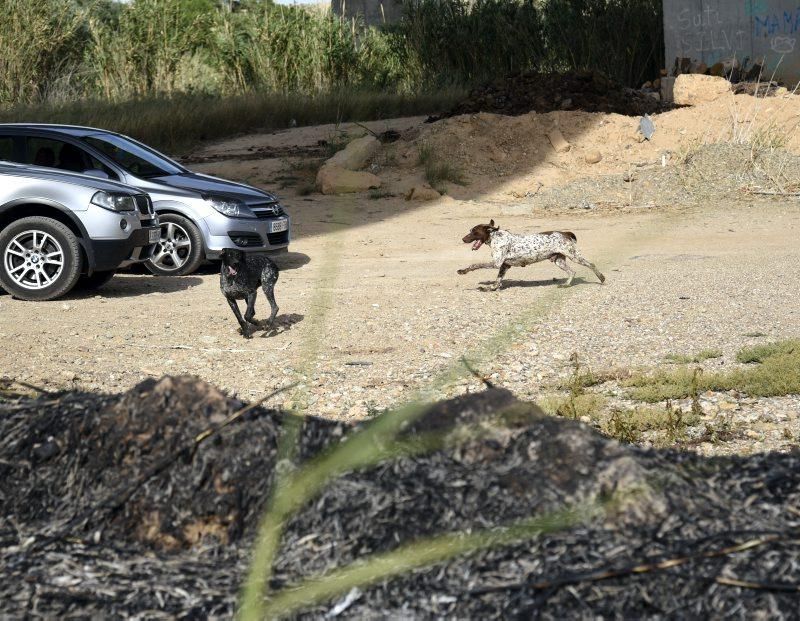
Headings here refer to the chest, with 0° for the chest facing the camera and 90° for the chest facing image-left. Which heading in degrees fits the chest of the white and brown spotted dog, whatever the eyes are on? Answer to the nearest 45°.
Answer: approximately 90°

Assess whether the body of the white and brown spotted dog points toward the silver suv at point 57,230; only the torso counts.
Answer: yes

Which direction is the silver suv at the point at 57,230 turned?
to the viewer's right

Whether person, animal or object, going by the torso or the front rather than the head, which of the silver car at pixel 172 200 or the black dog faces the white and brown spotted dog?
the silver car

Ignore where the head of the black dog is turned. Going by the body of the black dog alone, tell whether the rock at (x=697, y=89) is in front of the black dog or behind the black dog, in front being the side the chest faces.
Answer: behind

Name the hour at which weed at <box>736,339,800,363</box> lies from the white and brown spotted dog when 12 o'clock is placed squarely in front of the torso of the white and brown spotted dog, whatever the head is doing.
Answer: The weed is roughly at 8 o'clock from the white and brown spotted dog.

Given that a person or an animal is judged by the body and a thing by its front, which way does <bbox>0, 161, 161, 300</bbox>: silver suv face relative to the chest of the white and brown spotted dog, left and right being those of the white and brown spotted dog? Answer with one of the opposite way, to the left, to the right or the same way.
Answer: the opposite way

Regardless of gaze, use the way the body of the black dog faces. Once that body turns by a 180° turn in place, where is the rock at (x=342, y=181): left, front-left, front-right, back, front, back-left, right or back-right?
front-left

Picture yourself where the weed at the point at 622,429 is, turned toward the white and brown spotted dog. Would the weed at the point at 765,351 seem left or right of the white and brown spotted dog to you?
right

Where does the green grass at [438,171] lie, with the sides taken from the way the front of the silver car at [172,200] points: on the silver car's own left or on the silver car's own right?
on the silver car's own left

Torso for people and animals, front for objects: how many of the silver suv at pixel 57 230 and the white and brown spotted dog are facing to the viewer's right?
1

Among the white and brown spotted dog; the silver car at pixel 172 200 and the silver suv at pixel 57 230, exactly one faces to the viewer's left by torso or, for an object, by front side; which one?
the white and brown spotted dog

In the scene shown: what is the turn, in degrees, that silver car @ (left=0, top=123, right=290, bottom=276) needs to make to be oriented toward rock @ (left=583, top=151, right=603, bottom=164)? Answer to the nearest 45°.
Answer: approximately 90° to its left

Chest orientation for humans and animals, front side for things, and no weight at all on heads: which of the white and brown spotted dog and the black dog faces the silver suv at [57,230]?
the white and brown spotted dog

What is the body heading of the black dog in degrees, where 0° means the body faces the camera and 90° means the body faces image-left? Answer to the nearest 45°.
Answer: approximately 45°

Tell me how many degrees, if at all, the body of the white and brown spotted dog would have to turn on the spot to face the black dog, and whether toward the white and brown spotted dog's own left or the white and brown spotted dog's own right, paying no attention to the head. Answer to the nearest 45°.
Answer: approximately 45° to the white and brown spotted dog's own left

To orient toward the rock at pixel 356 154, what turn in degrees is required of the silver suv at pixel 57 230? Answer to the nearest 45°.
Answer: approximately 45° to its left
